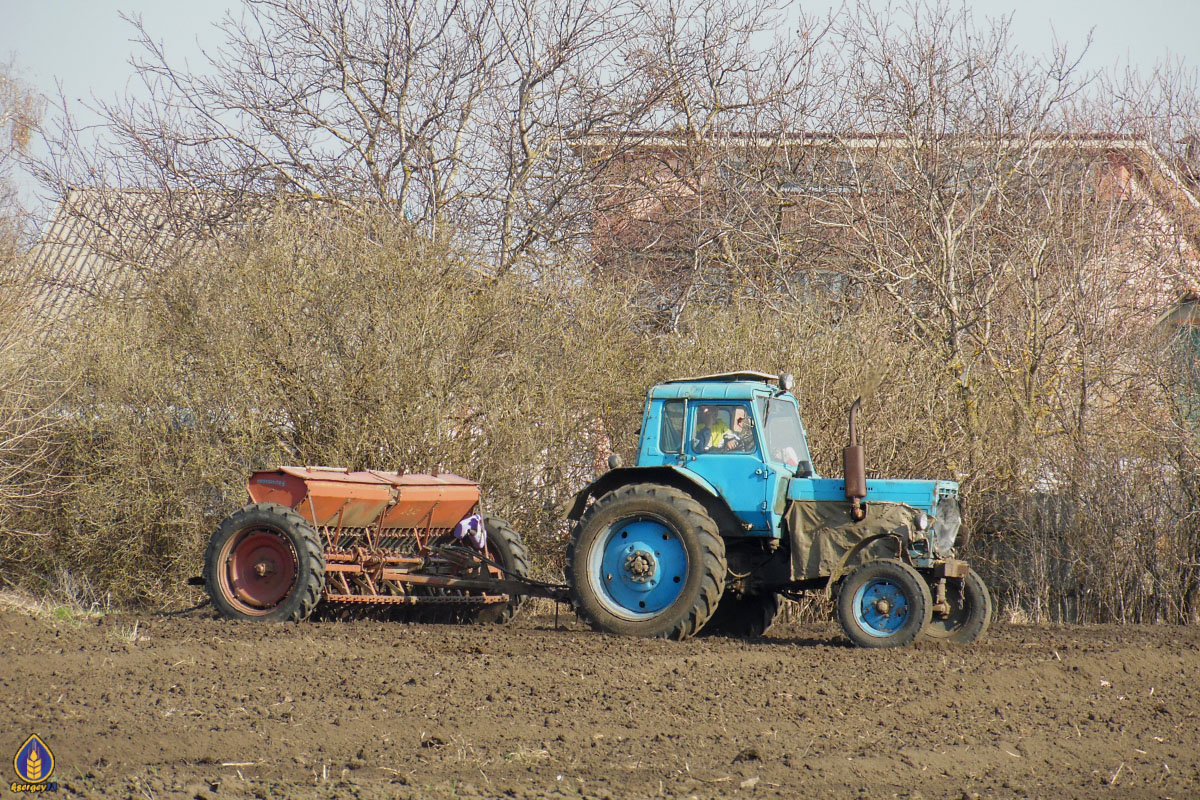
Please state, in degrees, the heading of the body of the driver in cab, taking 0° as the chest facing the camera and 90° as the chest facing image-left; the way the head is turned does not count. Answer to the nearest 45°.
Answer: approximately 270°
